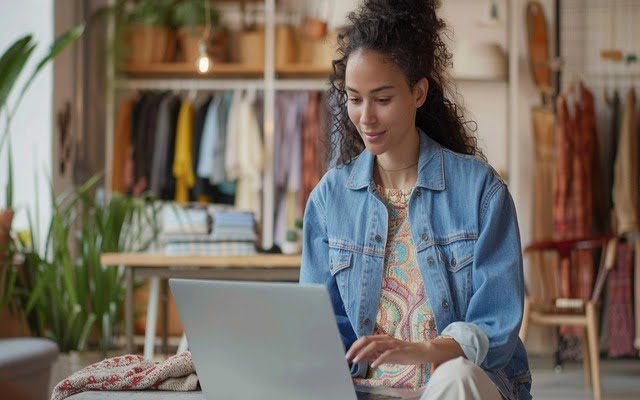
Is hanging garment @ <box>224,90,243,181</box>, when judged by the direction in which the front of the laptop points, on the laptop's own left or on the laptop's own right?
on the laptop's own left

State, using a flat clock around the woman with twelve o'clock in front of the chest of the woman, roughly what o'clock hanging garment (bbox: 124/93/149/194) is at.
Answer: The hanging garment is roughly at 4 o'clock from the woman.

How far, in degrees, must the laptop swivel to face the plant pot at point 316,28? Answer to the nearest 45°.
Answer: approximately 45° to its left

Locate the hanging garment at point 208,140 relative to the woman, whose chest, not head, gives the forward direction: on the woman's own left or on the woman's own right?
on the woman's own right

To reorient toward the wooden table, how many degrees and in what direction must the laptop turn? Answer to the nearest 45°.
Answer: approximately 45° to its left

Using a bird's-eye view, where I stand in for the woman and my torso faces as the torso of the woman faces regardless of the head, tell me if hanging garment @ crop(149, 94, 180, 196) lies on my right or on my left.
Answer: on my right

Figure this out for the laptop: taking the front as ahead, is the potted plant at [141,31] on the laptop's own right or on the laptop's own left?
on the laptop's own left

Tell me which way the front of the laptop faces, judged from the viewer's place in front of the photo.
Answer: facing away from the viewer and to the right of the viewer

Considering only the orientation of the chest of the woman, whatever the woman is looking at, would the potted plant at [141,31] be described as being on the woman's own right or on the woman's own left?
on the woman's own right

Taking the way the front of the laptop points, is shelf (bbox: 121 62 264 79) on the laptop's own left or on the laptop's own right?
on the laptop's own left

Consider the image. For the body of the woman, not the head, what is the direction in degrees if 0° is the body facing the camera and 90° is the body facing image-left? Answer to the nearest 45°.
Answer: approximately 45°
